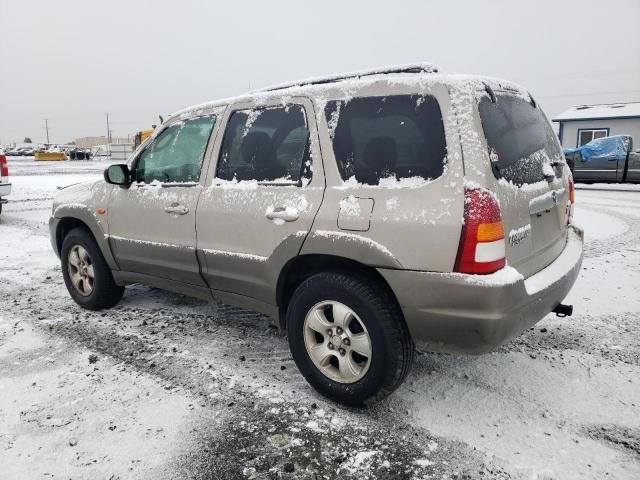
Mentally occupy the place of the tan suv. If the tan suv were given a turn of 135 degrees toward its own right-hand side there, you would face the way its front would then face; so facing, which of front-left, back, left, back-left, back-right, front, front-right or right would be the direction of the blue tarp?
front-left

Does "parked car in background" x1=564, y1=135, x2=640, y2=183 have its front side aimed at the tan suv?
no

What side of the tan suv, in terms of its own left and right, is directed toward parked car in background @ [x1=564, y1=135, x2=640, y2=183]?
right

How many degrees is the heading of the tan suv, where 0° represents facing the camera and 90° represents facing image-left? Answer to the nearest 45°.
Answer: approximately 135°

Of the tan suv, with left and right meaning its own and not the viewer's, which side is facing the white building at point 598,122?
right

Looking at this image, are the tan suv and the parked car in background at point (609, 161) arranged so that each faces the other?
no
